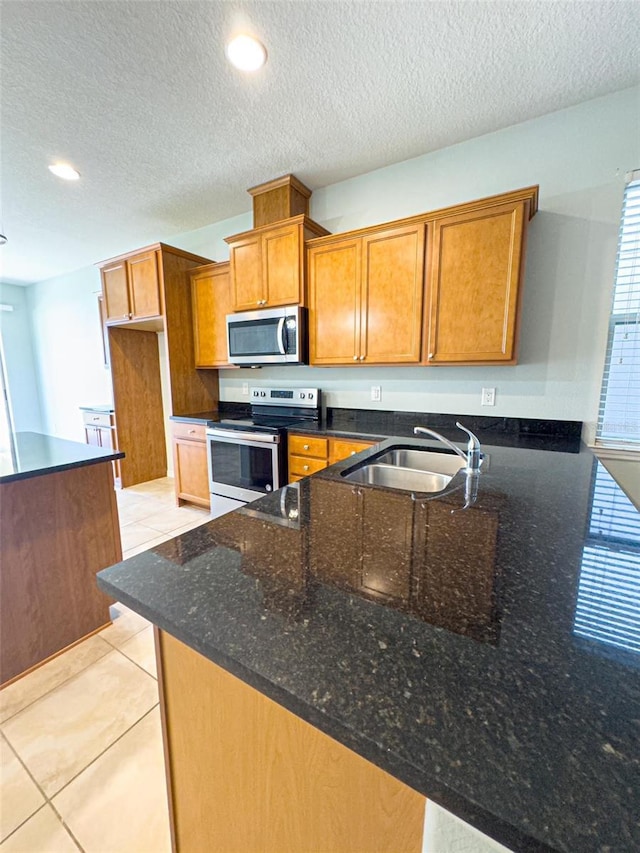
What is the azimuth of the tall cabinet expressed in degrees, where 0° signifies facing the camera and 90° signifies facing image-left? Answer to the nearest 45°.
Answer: approximately 45°

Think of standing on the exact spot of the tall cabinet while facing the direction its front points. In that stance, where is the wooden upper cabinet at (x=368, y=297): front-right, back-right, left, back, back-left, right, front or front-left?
left

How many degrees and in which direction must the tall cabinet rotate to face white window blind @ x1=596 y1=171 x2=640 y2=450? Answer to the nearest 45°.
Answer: approximately 90° to its left

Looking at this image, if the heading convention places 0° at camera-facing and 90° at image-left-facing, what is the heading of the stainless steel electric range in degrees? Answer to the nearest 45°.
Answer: approximately 45°

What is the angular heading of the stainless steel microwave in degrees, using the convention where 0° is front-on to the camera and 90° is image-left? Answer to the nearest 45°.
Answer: approximately 45°

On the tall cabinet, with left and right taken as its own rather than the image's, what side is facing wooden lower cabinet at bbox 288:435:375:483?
left

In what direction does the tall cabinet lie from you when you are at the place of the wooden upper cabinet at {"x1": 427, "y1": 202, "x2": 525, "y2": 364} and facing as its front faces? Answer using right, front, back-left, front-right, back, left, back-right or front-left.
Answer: front-right

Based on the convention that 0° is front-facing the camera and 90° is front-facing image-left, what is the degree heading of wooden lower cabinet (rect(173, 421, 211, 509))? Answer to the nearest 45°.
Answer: approximately 45°
